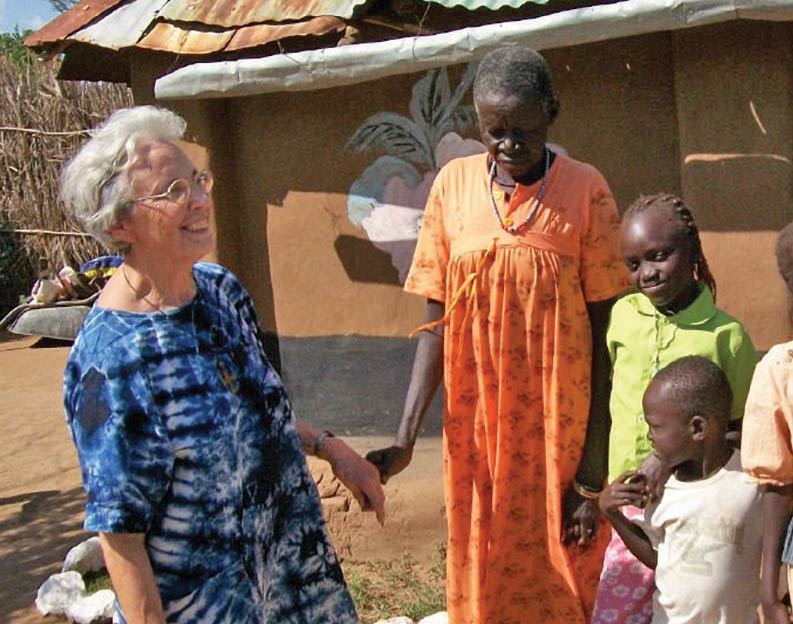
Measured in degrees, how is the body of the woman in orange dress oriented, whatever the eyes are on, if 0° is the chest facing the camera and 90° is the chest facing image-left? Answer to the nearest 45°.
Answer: approximately 0°

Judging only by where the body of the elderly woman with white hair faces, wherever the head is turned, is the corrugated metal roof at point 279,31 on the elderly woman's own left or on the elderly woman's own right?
on the elderly woman's own left

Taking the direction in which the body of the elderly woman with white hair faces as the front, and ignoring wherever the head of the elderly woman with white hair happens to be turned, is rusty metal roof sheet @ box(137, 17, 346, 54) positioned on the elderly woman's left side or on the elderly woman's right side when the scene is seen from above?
on the elderly woman's left side

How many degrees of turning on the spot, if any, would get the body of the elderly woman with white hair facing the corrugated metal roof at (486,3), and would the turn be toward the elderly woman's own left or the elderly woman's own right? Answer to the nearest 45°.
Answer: approximately 90° to the elderly woman's own left

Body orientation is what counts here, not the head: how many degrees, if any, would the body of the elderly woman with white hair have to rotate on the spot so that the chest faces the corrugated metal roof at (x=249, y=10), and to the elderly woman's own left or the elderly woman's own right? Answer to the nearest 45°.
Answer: approximately 135° to the elderly woman's own left

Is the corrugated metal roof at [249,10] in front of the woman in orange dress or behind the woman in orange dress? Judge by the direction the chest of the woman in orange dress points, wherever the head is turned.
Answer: behind

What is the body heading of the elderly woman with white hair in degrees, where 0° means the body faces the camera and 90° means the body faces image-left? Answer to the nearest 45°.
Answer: approximately 315°

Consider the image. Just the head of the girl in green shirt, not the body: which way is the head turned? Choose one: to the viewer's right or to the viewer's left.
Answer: to the viewer's left

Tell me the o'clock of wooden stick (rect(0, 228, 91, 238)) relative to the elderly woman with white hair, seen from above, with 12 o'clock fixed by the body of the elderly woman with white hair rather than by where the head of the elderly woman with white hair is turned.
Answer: The wooden stick is roughly at 7 o'clock from the elderly woman with white hair.

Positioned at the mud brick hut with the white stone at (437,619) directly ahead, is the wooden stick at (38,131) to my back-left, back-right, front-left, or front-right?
back-right
